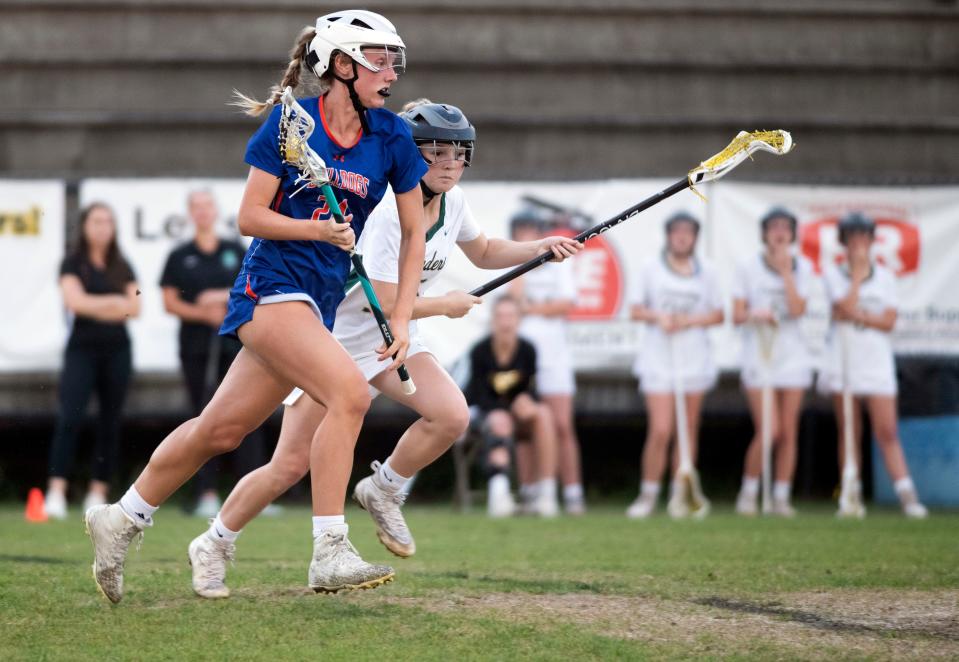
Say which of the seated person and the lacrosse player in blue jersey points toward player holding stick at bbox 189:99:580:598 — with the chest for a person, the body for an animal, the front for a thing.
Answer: the seated person

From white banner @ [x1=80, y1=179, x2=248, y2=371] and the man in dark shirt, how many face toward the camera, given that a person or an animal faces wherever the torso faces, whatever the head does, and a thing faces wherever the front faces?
2

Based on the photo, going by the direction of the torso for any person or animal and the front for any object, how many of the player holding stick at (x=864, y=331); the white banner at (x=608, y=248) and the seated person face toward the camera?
3

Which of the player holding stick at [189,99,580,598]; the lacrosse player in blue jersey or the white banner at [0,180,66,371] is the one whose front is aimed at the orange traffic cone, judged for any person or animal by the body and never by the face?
the white banner

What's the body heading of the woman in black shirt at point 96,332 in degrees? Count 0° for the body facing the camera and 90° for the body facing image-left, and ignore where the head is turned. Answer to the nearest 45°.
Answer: approximately 0°

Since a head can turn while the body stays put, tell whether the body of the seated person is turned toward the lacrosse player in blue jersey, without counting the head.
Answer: yes

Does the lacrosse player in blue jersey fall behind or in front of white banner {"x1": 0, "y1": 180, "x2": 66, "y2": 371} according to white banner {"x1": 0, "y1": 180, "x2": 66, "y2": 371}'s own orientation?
in front

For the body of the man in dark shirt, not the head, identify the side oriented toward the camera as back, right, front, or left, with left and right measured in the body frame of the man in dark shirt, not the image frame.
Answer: front

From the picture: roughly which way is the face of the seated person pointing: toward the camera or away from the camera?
toward the camera

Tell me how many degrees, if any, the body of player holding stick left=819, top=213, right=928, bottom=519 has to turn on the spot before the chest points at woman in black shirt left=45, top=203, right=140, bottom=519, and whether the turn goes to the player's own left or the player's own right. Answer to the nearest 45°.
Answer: approximately 90° to the player's own right

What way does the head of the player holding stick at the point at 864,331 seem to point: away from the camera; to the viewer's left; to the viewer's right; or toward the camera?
toward the camera

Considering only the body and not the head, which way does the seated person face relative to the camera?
toward the camera

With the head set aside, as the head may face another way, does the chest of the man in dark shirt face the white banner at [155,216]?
no

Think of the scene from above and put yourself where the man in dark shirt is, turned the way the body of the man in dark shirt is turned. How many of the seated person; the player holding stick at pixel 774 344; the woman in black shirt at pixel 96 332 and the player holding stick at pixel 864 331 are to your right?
1

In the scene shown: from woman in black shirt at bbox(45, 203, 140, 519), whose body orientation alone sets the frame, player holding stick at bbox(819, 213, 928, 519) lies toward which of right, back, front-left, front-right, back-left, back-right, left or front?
left

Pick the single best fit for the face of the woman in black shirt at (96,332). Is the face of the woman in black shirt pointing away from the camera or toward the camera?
toward the camera

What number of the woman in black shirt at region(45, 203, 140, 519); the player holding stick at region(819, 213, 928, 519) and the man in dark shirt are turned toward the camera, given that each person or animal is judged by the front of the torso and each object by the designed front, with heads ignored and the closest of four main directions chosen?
3

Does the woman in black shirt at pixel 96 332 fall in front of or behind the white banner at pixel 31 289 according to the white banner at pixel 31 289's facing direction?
in front

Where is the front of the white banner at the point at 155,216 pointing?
toward the camera

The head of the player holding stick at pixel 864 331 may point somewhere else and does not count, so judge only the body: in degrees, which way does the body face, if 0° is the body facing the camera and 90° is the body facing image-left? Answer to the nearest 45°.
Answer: approximately 0°
